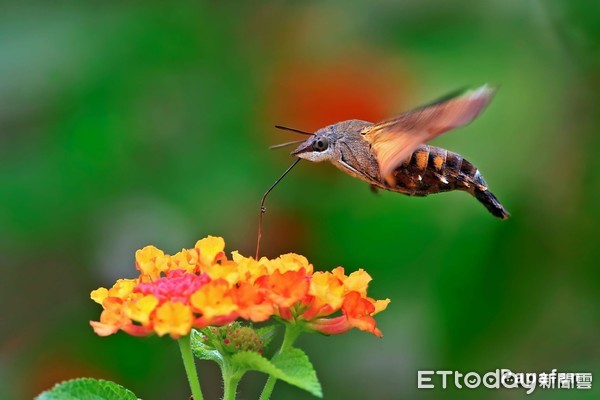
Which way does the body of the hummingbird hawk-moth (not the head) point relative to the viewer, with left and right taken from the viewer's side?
facing to the left of the viewer
